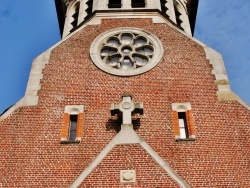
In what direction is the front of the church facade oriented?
toward the camera
